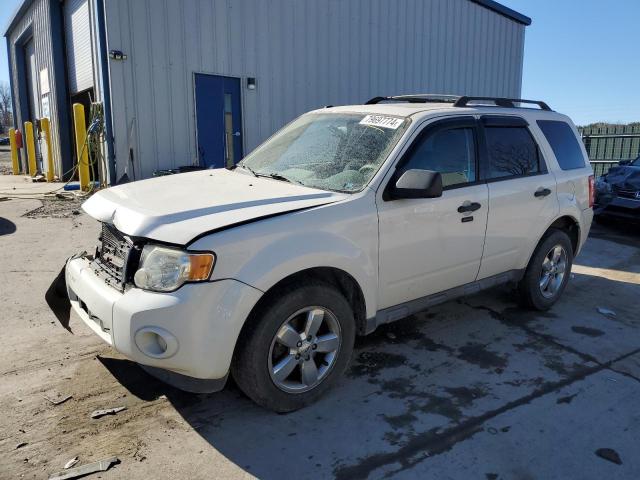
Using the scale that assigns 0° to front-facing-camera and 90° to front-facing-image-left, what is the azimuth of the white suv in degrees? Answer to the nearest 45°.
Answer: approximately 45°

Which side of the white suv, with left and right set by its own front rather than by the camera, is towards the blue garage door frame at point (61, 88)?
right

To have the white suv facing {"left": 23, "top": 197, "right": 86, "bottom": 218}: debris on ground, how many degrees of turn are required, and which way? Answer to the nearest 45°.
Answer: approximately 90° to its right

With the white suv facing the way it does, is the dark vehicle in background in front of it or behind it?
behind

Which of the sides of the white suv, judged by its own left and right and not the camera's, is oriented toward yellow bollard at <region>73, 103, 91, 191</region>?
right

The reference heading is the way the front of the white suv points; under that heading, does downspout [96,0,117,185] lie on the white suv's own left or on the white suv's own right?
on the white suv's own right

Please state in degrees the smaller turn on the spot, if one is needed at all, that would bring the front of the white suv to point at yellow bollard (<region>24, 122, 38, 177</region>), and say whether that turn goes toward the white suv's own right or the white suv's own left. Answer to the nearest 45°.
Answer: approximately 90° to the white suv's own right
